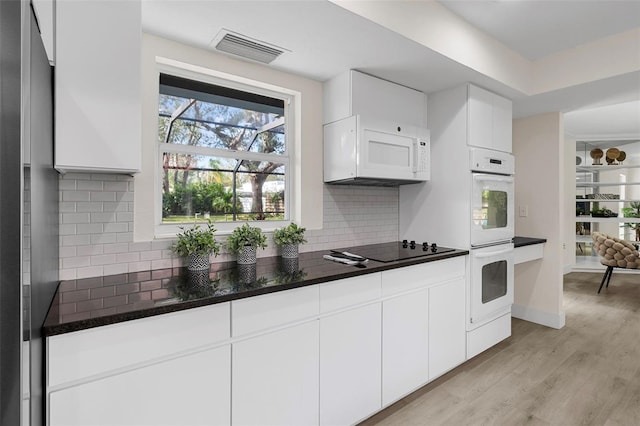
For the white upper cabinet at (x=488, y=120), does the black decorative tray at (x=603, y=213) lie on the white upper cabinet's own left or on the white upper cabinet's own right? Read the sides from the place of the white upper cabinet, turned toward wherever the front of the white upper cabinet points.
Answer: on the white upper cabinet's own left

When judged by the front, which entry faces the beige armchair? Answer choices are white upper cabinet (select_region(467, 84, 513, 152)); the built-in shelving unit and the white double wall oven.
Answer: the built-in shelving unit

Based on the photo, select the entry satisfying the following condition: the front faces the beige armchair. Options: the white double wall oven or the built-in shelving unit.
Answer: the built-in shelving unit

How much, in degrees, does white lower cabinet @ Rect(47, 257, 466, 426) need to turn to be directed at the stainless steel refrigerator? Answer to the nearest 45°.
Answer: approximately 90° to its right

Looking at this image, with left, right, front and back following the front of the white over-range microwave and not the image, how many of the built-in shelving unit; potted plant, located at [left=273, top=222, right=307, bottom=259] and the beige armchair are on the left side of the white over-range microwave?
2

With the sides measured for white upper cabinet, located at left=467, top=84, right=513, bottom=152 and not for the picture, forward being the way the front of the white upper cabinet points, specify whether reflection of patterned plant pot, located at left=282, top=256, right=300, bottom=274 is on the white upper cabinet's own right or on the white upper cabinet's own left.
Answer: on the white upper cabinet's own right

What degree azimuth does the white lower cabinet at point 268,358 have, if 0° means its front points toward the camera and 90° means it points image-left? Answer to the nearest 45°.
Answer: approximately 315°

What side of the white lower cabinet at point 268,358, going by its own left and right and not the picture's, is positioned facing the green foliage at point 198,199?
back
